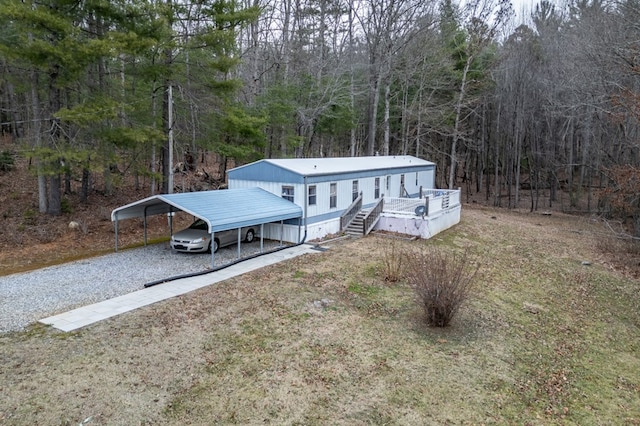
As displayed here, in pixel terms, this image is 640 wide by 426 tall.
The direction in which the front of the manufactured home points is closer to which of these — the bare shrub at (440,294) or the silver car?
the bare shrub

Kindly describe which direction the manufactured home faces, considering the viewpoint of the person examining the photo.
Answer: facing the viewer and to the right of the viewer

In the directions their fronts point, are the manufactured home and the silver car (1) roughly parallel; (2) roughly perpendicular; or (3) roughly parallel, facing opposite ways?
roughly perpendicular

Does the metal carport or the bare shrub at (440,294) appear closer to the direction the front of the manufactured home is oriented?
the bare shrub

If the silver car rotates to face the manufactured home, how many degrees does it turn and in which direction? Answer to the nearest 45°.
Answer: approximately 180°

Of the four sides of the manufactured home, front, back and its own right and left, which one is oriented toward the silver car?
right

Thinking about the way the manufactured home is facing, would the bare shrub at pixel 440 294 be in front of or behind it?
in front

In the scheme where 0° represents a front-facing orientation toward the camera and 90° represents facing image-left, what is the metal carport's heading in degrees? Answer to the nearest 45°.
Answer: approximately 45°

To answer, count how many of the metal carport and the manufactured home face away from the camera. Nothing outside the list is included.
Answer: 0

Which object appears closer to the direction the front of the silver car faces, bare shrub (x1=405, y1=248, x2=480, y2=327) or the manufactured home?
the bare shrub

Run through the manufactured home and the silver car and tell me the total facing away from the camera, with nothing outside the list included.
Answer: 0

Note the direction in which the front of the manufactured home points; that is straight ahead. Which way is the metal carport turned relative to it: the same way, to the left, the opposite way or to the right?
to the right
